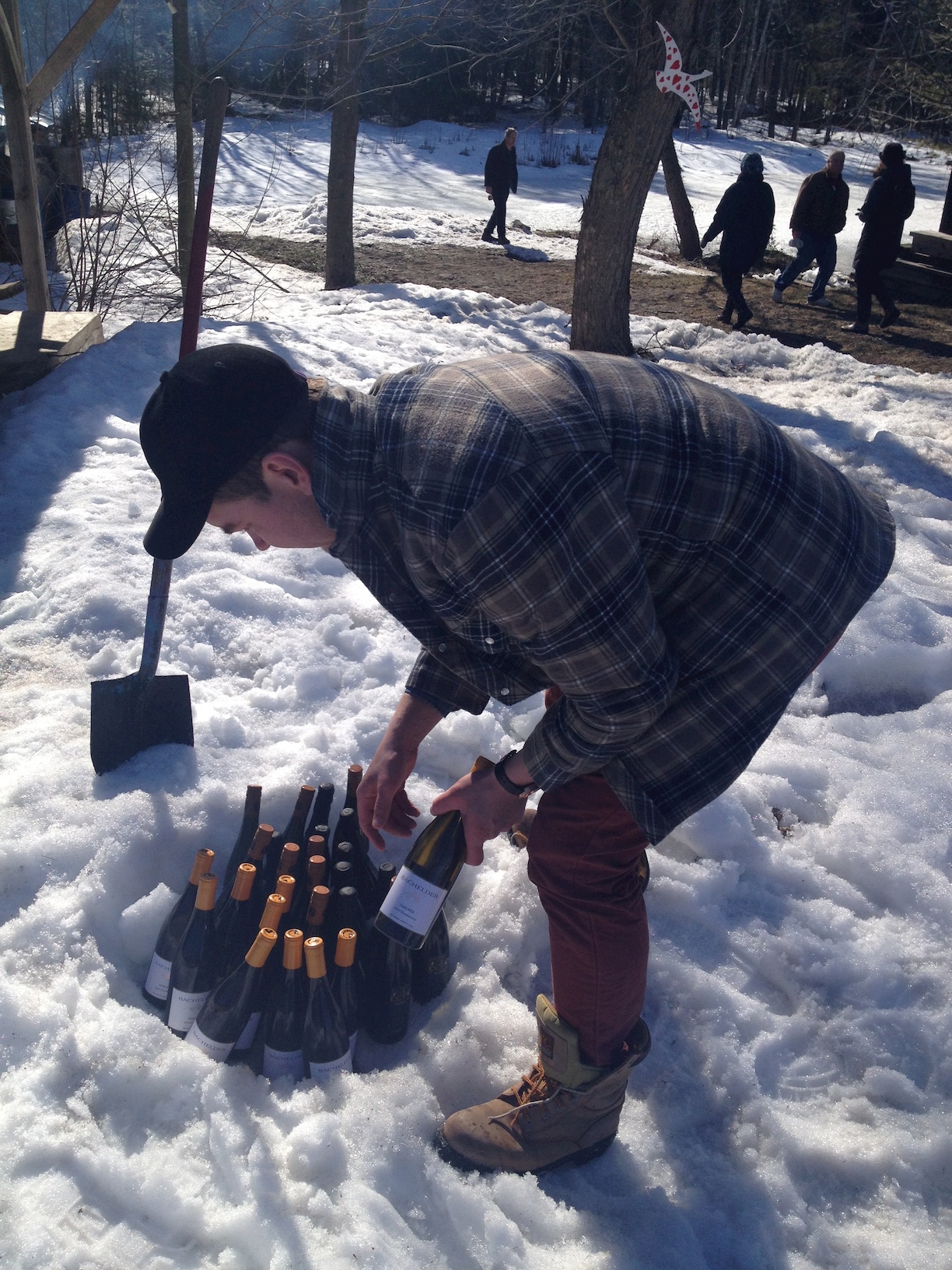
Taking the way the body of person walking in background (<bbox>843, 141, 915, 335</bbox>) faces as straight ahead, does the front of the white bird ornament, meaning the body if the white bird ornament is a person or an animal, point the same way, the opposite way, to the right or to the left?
the opposite way

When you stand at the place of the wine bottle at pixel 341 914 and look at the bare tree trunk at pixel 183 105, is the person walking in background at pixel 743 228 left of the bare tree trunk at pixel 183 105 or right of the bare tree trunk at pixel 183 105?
right

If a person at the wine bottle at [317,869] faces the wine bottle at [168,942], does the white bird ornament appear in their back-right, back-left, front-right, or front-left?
back-right

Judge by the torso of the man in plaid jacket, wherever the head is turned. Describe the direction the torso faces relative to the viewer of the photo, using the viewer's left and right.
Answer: facing to the left of the viewer

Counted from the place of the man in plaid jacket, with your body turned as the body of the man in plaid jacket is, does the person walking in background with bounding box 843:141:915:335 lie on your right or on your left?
on your right

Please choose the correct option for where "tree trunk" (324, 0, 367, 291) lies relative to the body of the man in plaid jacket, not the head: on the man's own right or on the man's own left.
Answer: on the man's own right

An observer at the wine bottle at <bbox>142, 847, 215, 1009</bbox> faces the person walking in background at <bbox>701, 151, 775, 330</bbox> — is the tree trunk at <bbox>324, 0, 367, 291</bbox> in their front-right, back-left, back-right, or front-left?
front-left

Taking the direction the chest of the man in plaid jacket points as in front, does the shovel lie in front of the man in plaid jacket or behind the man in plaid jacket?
in front

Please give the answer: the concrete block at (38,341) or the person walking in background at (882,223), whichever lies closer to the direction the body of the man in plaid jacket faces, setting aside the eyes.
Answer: the concrete block

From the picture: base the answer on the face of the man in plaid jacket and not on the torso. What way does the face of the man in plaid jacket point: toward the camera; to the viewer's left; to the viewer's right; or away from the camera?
to the viewer's left
